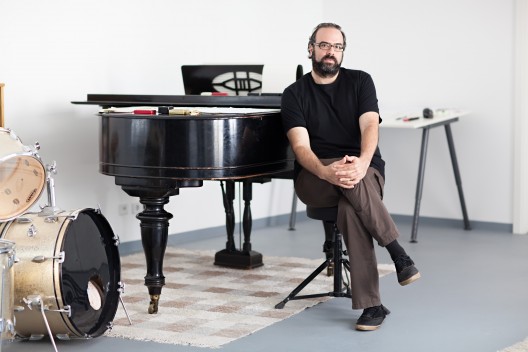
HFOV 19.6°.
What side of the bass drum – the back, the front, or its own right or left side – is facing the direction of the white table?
left

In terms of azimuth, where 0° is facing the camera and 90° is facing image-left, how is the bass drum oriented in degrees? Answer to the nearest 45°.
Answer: approximately 315°
